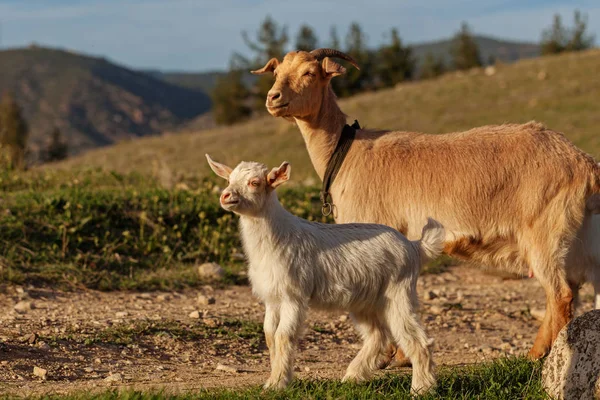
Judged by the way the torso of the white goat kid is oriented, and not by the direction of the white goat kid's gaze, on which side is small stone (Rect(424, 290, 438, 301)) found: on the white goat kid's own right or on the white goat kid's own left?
on the white goat kid's own right

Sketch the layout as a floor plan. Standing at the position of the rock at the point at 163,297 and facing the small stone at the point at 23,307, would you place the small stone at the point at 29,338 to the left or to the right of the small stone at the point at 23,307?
left

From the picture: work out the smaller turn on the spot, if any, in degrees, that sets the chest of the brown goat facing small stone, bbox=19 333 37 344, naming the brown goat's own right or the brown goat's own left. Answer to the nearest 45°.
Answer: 0° — it already faces it

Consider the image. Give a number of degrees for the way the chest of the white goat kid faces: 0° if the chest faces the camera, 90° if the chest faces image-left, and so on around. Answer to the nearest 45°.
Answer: approximately 90°

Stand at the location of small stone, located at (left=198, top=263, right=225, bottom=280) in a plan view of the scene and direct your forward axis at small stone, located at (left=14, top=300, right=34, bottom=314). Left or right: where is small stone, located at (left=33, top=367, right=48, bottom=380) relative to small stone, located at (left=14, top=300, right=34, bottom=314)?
left

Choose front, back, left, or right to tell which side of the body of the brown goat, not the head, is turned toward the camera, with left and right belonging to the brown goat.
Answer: left

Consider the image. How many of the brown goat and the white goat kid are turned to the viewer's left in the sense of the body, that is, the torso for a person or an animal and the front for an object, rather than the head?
2

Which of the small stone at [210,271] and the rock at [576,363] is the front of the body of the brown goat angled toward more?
the small stone

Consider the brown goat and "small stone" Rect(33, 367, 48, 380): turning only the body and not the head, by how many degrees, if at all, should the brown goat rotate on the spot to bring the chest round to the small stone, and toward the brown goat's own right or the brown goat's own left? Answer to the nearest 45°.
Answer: approximately 45° to the brown goat's own left

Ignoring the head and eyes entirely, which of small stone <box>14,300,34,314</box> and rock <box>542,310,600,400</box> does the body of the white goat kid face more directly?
the small stone

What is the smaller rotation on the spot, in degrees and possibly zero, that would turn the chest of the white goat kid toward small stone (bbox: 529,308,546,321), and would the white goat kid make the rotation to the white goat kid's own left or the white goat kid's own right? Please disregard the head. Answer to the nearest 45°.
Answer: approximately 135° to the white goat kid's own right

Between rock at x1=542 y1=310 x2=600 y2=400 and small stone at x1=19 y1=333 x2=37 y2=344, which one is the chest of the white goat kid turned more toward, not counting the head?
the small stone
